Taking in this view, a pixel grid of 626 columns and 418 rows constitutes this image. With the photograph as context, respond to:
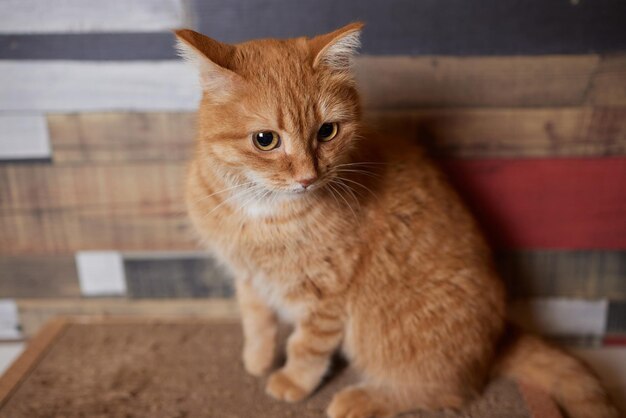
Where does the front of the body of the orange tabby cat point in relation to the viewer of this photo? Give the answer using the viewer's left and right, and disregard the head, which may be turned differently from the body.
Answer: facing the viewer and to the left of the viewer
